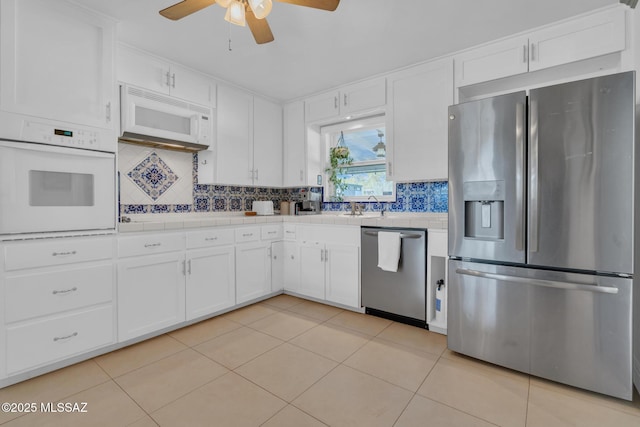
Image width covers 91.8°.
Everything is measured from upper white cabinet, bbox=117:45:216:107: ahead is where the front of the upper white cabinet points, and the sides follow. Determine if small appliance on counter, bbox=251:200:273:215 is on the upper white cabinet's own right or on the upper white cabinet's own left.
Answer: on the upper white cabinet's own left

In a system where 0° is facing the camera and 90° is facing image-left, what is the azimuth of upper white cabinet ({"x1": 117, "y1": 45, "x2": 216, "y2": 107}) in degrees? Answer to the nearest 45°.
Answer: approximately 315°

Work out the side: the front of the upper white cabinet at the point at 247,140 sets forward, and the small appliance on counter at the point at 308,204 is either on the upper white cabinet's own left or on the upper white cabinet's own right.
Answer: on the upper white cabinet's own left

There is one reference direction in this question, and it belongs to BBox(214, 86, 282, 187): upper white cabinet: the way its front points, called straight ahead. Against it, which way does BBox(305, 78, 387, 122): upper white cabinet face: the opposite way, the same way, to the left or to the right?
to the right

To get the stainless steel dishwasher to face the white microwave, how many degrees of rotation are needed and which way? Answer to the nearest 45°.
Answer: approximately 45° to its right

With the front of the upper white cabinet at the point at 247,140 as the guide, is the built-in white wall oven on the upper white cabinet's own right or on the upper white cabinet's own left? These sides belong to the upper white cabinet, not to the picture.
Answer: on the upper white cabinet's own right

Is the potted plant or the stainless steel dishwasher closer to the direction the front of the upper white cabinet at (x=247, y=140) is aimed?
the stainless steel dishwasher

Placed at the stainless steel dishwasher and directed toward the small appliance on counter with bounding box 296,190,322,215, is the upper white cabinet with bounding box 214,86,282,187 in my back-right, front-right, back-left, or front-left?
front-left

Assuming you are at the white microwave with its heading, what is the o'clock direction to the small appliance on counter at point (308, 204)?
The small appliance on counter is roughly at 10 o'clock from the white microwave.

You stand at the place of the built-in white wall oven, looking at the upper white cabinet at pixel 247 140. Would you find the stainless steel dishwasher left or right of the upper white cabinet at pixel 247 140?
right

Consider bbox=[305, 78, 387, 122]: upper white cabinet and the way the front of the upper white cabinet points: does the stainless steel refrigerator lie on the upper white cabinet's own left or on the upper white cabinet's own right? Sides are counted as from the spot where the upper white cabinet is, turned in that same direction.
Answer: on the upper white cabinet's own left

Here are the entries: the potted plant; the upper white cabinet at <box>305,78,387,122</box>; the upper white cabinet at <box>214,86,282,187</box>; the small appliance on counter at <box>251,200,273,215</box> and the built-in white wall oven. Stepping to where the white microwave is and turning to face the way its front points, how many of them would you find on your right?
1

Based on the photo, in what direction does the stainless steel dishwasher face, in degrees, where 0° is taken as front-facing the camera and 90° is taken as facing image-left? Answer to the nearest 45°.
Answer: approximately 45°

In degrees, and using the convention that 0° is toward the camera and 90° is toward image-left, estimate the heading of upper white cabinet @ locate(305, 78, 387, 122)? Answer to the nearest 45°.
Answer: approximately 45°

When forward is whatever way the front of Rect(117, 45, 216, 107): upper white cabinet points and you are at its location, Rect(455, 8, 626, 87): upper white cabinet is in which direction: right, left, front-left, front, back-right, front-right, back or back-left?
front

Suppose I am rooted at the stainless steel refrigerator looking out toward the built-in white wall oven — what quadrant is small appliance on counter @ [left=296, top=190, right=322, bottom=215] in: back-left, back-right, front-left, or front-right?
front-right
